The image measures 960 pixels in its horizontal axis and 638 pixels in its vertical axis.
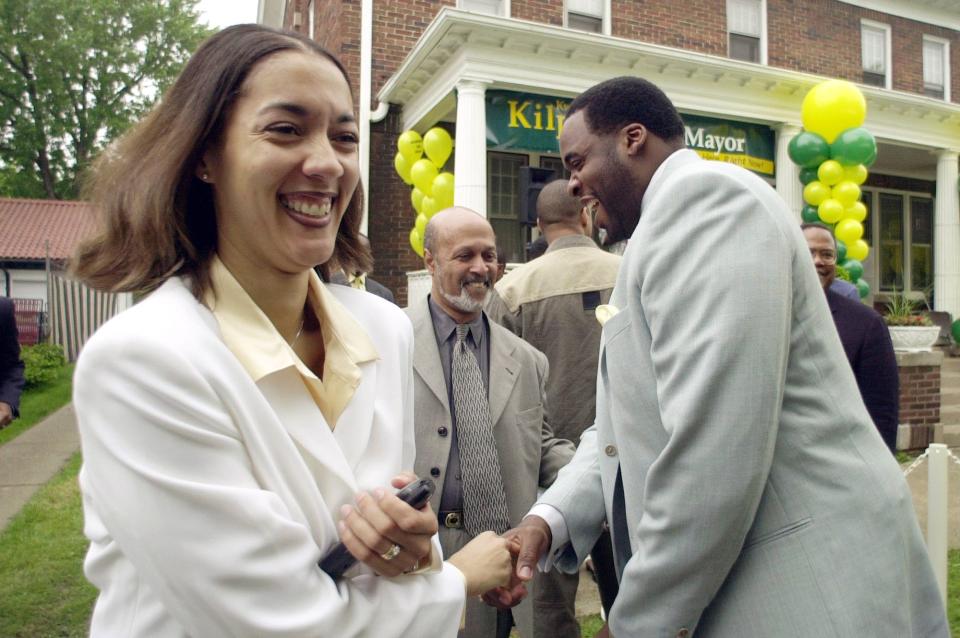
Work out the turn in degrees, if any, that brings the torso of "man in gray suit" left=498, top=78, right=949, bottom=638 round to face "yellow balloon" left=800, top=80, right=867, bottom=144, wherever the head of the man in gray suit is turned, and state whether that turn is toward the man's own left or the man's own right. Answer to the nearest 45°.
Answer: approximately 90° to the man's own right

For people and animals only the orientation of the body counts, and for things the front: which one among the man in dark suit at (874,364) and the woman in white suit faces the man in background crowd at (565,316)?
the man in dark suit

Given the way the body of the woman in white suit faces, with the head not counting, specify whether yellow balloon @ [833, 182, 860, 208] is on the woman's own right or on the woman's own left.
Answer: on the woman's own left

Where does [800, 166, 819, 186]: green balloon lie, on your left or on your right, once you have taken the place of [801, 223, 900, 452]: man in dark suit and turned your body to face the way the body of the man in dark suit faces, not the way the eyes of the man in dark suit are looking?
on your right

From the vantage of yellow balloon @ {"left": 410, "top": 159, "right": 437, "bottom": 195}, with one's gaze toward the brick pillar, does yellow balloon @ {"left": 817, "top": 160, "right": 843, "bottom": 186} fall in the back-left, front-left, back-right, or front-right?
front-left

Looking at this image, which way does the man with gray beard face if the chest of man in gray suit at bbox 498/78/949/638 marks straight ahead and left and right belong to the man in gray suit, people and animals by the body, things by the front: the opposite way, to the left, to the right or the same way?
to the left

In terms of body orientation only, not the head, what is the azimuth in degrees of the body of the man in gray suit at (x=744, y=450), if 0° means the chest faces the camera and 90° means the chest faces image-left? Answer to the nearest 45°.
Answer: approximately 90°

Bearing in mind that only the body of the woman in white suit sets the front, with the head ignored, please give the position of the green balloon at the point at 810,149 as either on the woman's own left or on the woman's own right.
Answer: on the woman's own left

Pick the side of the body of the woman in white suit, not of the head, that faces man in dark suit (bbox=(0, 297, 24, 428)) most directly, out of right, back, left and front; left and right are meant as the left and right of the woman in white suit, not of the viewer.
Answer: back

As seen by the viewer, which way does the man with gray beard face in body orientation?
toward the camera

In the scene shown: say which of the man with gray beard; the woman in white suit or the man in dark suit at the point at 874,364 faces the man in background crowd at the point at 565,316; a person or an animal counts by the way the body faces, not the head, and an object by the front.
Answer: the man in dark suit

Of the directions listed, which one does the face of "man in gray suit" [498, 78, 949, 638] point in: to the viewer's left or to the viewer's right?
to the viewer's left

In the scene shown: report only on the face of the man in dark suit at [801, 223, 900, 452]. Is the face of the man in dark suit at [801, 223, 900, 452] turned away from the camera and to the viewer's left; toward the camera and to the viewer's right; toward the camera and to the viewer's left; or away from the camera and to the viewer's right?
toward the camera and to the viewer's left

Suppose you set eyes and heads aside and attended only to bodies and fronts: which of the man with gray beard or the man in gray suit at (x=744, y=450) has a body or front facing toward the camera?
the man with gray beard

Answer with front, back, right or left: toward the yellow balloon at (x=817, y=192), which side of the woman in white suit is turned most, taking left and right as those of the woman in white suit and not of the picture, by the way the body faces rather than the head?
left

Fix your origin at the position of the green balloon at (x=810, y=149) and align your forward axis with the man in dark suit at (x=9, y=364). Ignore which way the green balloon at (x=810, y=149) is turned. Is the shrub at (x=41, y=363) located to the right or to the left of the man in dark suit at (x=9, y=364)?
right

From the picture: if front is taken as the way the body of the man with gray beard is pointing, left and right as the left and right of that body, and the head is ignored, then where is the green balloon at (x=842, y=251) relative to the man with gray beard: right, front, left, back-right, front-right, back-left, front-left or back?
back-left

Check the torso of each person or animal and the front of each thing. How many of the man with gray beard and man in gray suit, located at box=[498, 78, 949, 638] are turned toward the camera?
1
